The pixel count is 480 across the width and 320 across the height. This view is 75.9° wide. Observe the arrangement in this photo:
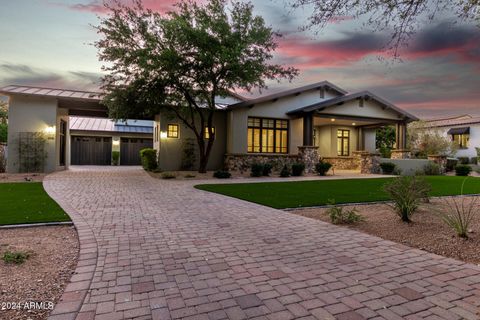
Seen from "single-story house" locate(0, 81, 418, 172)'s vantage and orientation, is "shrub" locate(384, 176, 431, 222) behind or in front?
in front

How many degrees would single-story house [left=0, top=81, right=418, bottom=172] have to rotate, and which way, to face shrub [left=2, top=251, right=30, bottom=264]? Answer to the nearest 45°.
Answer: approximately 45° to its right

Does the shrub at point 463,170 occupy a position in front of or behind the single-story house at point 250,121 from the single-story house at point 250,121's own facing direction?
in front

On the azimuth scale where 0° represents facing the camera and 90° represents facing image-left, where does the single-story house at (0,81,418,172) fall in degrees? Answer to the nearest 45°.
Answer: approximately 315°

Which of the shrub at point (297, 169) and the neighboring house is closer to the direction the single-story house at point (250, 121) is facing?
the shrub

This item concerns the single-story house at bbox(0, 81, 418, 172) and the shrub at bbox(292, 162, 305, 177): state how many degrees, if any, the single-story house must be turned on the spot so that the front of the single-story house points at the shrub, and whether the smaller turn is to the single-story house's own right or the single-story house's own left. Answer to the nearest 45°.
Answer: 0° — it already faces it

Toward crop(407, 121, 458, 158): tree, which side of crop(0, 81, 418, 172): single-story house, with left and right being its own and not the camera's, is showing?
left
